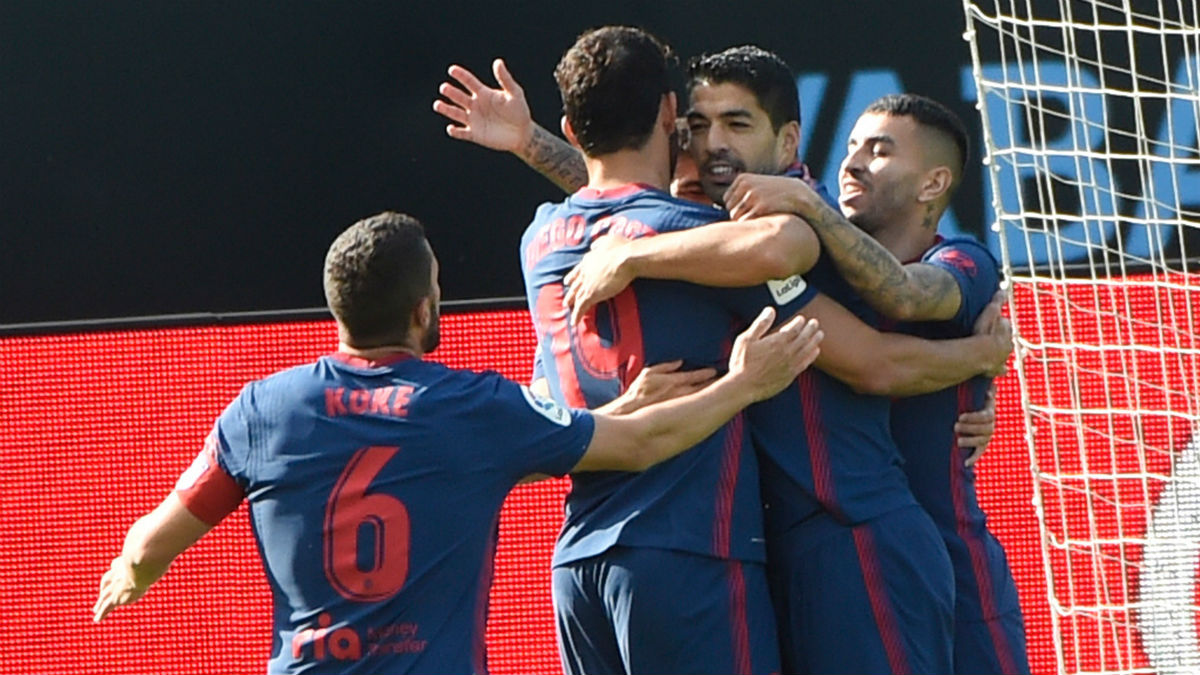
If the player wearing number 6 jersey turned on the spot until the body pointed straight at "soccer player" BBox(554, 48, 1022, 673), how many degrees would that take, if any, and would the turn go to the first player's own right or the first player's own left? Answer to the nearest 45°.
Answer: approximately 90° to the first player's own right

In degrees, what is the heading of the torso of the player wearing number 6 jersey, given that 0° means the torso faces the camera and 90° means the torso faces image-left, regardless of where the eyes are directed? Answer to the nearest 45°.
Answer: approximately 180°

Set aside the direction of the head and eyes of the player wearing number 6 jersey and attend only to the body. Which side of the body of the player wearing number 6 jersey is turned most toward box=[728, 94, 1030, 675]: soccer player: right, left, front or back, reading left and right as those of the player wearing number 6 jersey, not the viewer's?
right

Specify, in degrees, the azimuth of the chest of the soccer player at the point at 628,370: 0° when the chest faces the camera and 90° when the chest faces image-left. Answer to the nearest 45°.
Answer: approximately 225°

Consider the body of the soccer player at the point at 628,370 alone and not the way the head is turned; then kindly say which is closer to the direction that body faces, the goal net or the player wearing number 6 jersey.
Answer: the goal net

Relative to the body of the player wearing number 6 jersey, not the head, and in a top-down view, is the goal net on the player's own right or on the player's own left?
on the player's own right
